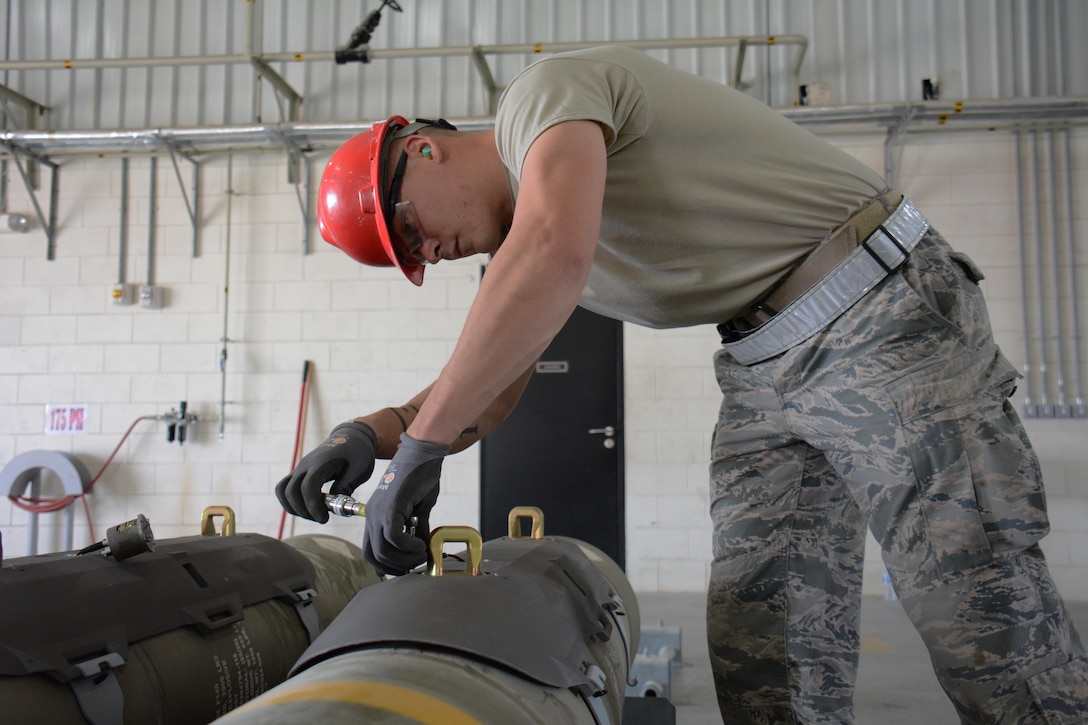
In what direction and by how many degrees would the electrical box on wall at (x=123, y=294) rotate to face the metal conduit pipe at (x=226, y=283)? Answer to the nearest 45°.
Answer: approximately 45° to its left

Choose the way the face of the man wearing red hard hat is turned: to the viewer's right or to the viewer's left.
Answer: to the viewer's left

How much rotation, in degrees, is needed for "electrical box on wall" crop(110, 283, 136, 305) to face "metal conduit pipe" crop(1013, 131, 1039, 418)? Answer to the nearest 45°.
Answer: approximately 45° to its left

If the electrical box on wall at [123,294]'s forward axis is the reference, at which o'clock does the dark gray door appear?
The dark gray door is roughly at 10 o'clock from the electrical box on wall.

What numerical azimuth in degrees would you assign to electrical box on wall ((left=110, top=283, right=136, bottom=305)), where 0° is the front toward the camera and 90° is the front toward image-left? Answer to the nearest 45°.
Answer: approximately 0°
